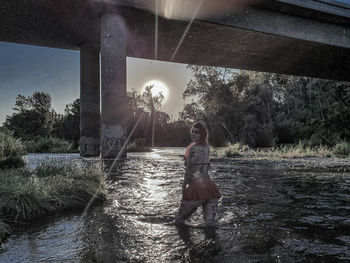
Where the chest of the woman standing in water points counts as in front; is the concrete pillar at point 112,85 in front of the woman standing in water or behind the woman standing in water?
in front

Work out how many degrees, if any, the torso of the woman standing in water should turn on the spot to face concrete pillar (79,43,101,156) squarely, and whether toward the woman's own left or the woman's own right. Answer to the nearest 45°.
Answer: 0° — they already face it

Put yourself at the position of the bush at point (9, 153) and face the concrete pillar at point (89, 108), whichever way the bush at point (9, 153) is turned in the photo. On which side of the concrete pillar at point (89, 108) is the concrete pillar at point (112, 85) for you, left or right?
right

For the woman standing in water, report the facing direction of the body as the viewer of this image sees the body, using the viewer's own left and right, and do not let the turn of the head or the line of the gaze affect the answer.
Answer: facing away from the viewer and to the left of the viewer

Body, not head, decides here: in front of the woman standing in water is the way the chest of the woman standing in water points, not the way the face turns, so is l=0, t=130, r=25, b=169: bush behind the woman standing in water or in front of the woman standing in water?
in front
